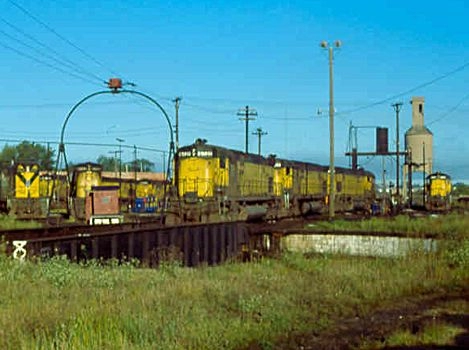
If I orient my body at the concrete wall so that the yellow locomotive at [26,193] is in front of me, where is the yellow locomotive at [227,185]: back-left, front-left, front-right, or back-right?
front-right

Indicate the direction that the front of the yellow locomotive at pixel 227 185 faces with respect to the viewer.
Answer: facing the viewer and to the left of the viewer

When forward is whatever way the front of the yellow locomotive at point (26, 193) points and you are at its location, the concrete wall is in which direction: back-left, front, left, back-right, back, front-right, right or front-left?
front-left

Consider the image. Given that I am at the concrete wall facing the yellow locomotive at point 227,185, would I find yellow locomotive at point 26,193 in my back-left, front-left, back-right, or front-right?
front-left

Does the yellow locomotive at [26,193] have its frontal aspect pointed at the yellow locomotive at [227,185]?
no

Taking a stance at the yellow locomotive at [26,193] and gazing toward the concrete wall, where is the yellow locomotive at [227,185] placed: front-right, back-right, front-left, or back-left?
front-left

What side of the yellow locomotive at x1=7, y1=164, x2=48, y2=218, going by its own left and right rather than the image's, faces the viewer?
front

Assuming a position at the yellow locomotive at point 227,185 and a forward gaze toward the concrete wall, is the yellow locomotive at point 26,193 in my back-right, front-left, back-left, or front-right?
back-right

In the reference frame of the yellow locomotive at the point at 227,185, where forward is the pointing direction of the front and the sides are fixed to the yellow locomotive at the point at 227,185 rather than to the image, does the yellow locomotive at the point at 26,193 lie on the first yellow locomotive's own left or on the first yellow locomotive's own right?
on the first yellow locomotive's own right

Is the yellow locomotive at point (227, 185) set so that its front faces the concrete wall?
no
